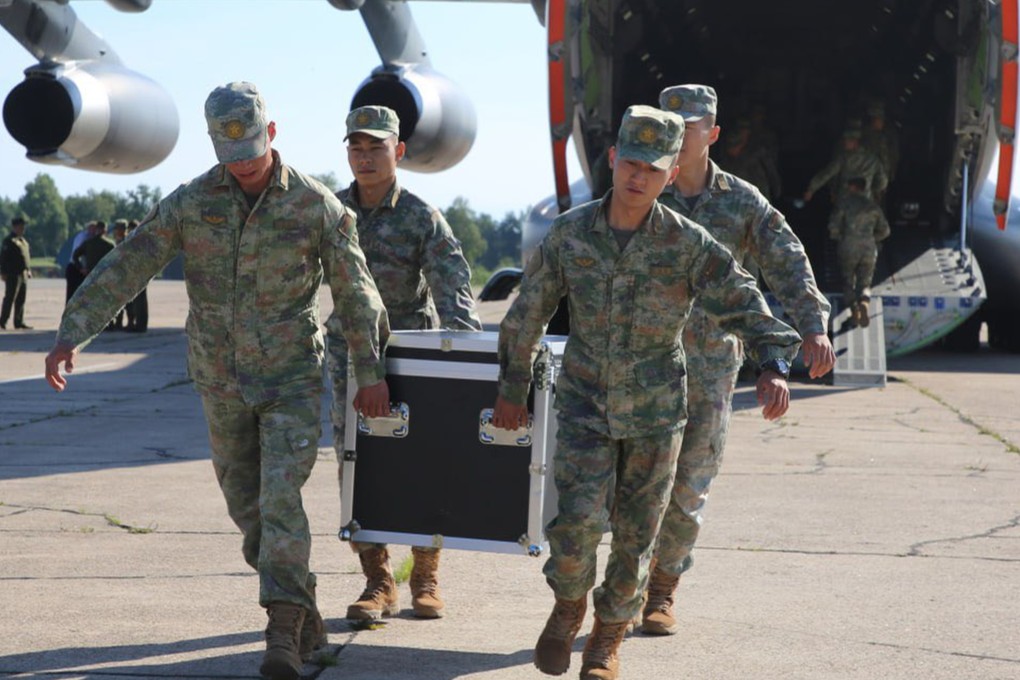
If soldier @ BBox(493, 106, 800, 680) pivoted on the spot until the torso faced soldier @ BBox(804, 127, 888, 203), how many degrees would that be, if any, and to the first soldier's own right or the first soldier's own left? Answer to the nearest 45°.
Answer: approximately 180°

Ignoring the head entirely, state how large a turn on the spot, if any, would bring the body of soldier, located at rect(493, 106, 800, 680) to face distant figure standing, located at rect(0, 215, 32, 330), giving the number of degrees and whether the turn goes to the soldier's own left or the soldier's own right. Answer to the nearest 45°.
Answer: approximately 135° to the soldier's own right

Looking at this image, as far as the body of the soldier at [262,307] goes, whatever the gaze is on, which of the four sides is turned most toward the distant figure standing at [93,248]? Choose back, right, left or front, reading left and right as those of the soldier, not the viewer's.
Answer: back

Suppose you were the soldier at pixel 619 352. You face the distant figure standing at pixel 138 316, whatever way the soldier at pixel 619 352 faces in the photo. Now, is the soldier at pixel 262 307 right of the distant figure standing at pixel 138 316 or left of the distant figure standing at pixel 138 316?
left

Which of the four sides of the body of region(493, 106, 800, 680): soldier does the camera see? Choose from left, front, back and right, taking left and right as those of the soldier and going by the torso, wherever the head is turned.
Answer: front

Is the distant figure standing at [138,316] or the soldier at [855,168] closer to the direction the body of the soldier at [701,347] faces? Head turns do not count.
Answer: the distant figure standing

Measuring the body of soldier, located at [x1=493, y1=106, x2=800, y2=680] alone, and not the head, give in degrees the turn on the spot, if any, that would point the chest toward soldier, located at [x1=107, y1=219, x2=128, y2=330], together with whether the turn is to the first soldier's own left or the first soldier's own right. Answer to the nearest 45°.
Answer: approximately 135° to the first soldier's own right

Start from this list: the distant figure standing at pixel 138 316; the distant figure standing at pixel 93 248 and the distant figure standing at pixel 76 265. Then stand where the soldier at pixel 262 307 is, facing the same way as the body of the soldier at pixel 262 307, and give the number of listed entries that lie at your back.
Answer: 3
